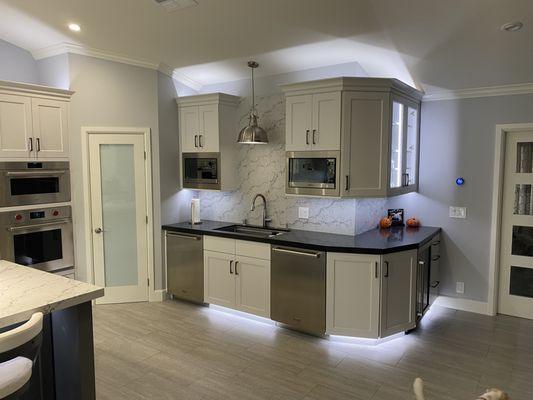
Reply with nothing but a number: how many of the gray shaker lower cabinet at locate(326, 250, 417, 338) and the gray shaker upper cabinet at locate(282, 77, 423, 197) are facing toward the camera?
2

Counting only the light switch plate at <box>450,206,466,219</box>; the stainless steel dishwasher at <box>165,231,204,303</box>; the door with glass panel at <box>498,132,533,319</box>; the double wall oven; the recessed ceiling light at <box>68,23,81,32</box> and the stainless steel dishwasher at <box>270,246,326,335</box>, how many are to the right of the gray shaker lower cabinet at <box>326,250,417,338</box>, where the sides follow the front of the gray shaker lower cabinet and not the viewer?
4

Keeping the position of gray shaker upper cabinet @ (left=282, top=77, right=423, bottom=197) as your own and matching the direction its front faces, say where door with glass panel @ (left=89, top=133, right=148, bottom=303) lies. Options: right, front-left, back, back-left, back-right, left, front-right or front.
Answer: right

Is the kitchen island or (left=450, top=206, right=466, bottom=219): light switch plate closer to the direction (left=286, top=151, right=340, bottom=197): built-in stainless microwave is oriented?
the kitchen island

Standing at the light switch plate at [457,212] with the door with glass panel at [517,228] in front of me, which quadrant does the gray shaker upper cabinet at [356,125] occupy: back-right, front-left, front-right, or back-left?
back-right

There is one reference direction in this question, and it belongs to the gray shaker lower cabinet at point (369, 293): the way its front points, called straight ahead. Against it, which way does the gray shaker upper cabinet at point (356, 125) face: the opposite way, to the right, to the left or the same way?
the same way

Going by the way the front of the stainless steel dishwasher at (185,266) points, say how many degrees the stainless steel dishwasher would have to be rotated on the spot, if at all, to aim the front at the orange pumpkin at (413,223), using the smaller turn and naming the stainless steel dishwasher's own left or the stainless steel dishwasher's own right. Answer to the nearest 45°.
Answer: approximately 135° to the stainless steel dishwasher's own left

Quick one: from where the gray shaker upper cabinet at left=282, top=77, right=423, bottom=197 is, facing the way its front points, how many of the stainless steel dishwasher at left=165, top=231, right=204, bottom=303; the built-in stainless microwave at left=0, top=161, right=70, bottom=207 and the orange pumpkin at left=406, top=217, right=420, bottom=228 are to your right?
2

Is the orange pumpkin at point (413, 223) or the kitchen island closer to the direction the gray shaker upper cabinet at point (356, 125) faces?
the kitchen island

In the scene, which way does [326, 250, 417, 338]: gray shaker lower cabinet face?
toward the camera

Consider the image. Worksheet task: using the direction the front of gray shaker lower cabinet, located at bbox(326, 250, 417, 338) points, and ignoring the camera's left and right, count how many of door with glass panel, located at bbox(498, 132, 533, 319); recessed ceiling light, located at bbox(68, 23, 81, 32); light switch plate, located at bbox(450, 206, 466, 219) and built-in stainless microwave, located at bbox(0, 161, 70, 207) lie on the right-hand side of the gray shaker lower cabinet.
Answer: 2

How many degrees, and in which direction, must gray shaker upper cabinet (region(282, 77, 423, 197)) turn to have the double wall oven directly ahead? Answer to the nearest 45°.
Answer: approximately 90° to its right

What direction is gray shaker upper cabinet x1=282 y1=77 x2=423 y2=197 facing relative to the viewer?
toward the camera

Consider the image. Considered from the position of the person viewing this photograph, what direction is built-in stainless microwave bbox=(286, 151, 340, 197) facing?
facing the viewer and to the left of the viewer

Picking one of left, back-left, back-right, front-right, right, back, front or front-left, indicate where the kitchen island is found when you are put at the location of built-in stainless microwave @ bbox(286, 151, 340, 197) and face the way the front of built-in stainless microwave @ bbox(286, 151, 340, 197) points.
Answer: front
